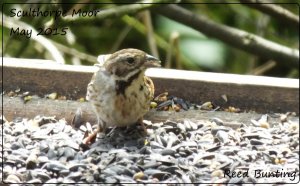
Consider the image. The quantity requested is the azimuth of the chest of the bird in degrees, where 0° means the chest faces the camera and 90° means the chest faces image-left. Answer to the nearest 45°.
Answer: approximately 0°
